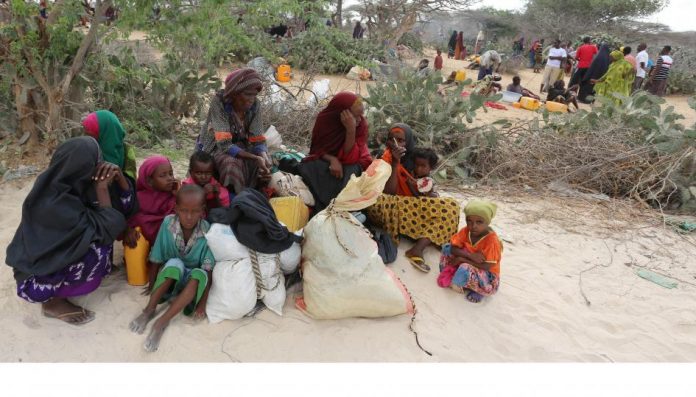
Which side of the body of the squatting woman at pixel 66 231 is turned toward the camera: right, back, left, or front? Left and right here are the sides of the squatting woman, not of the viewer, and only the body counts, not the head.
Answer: right

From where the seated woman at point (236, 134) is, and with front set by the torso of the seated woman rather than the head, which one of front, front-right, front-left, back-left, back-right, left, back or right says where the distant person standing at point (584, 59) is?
left

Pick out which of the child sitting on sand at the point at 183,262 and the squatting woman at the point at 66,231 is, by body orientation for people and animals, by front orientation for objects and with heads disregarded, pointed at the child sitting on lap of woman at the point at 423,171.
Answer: the squatting woman

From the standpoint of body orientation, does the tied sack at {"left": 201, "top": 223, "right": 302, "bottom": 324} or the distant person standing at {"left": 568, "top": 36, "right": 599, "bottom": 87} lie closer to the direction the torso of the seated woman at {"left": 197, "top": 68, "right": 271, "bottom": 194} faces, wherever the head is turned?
the tied sack

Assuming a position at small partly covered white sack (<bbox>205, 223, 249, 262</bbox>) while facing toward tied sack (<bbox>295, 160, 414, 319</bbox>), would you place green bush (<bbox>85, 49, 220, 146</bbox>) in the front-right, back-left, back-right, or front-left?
back-left

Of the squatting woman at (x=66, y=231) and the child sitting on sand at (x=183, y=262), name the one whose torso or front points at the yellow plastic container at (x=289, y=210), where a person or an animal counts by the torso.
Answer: the squatting woman

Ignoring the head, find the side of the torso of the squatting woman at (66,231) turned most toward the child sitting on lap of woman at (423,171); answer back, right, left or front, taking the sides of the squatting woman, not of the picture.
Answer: front

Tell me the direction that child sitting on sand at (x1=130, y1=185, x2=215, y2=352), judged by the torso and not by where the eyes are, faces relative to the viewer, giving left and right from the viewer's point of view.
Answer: facing the viewer and to the left of the viewer

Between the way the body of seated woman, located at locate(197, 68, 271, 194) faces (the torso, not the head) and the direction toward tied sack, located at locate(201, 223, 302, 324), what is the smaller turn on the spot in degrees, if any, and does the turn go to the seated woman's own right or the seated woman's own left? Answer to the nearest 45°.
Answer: approximately 45° to the seated woman's own right

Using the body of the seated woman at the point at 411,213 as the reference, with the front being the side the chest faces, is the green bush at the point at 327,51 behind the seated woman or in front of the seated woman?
behind

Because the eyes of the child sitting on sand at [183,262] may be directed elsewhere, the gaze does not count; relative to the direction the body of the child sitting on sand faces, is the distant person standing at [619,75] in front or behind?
behind

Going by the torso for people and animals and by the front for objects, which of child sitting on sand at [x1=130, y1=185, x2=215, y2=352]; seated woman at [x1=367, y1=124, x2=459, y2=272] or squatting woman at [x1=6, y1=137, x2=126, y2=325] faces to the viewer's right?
squatting woman at [x1=6, y1=137, x2=126, y2=325]

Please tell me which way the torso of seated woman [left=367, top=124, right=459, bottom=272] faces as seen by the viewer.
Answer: toward the camera
